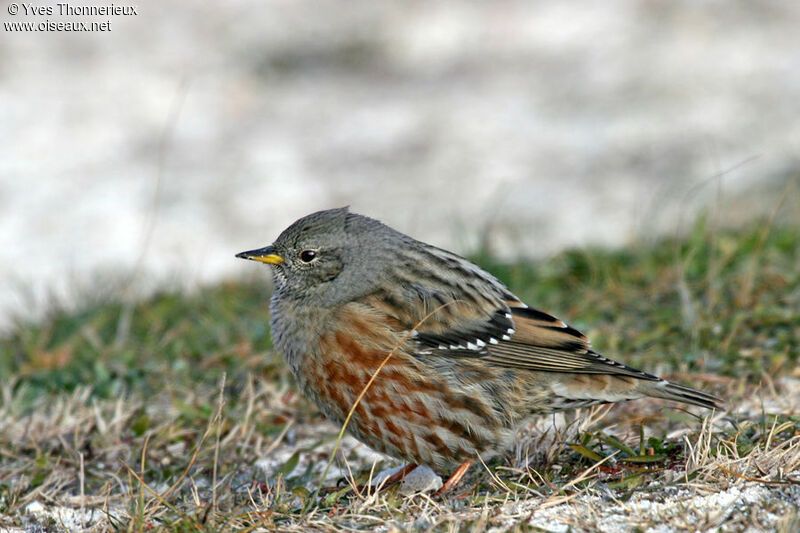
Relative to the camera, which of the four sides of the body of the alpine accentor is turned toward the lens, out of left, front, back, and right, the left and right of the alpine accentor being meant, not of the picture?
left
